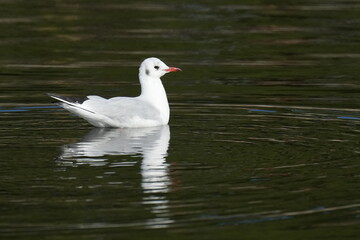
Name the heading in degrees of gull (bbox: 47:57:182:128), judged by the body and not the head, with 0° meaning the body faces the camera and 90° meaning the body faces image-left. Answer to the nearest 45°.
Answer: approximately 270°
